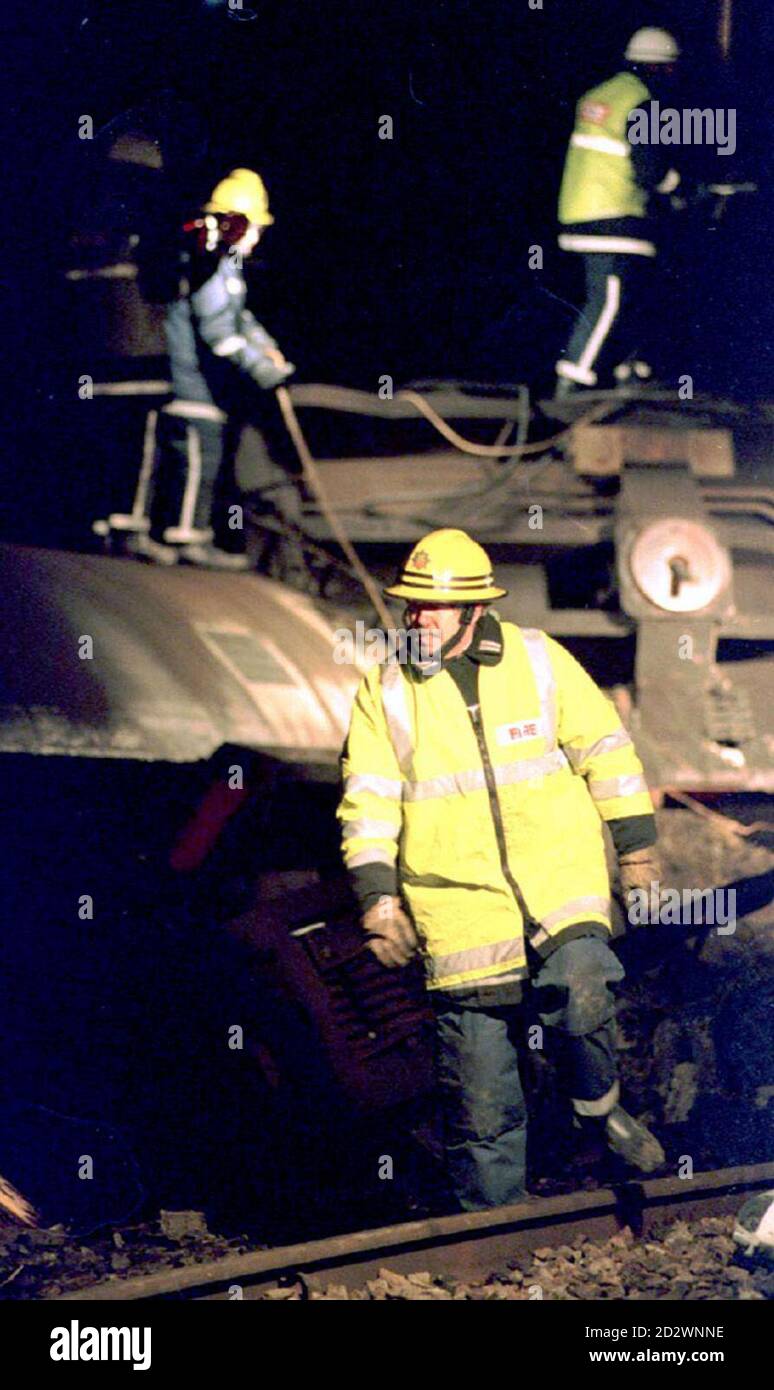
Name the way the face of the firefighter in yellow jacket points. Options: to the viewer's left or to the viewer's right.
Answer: to the viewer's left

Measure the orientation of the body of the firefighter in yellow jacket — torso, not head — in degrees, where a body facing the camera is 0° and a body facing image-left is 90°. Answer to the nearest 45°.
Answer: approximately 0°

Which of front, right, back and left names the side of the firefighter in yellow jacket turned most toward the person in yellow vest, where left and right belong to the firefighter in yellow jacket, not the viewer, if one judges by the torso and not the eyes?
back

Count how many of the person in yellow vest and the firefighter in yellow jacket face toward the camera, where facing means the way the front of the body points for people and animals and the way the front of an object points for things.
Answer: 1
